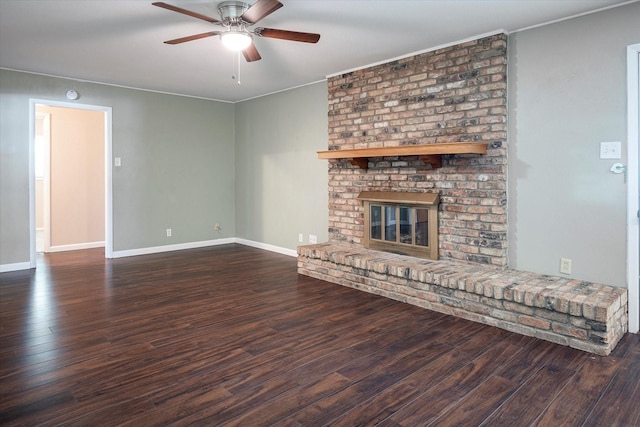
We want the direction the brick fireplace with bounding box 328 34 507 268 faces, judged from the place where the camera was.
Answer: facing the viewer and to the left of the viewer

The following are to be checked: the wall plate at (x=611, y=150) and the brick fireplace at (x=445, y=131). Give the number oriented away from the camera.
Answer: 0

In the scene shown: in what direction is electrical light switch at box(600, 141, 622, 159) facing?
toward the camera

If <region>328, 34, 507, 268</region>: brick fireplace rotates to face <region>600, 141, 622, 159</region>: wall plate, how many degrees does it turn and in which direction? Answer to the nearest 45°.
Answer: approximately 90° to its left

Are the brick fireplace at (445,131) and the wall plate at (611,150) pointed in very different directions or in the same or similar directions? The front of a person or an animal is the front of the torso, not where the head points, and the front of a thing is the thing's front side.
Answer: same or similar directions

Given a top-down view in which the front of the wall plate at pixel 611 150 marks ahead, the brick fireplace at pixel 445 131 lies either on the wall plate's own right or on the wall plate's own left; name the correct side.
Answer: on the wall plate's own right
